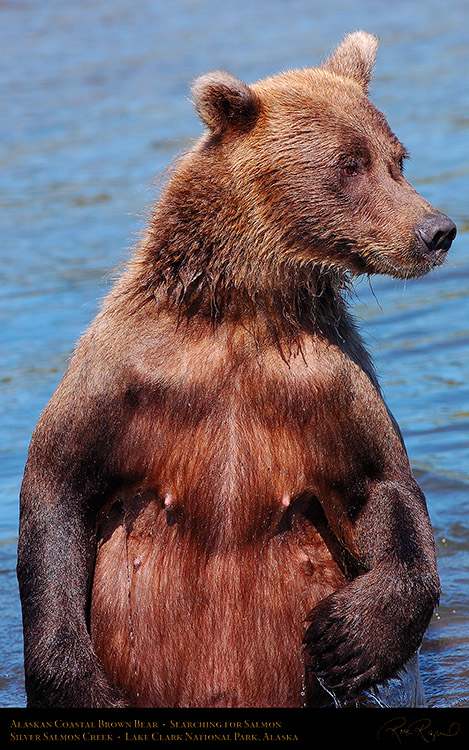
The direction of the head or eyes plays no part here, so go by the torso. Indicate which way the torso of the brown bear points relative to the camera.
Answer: toward the camera
